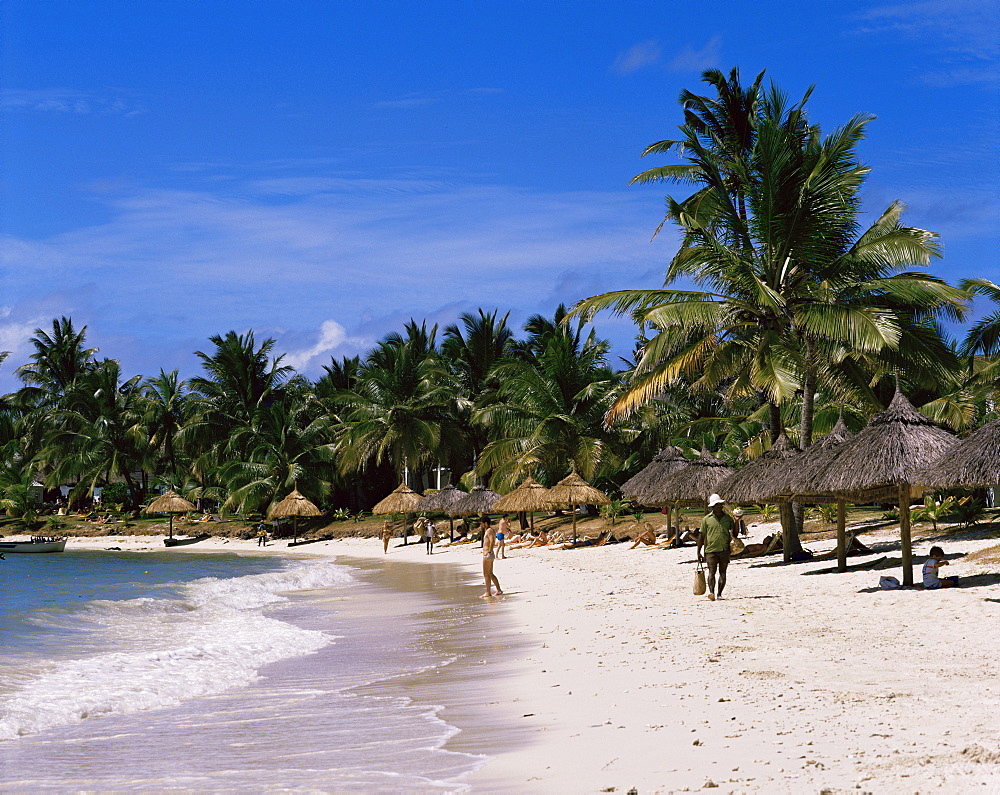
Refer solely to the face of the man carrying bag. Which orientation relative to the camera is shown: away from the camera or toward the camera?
toward the camera

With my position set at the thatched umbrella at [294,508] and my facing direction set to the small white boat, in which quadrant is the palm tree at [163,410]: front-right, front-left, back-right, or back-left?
front-right
